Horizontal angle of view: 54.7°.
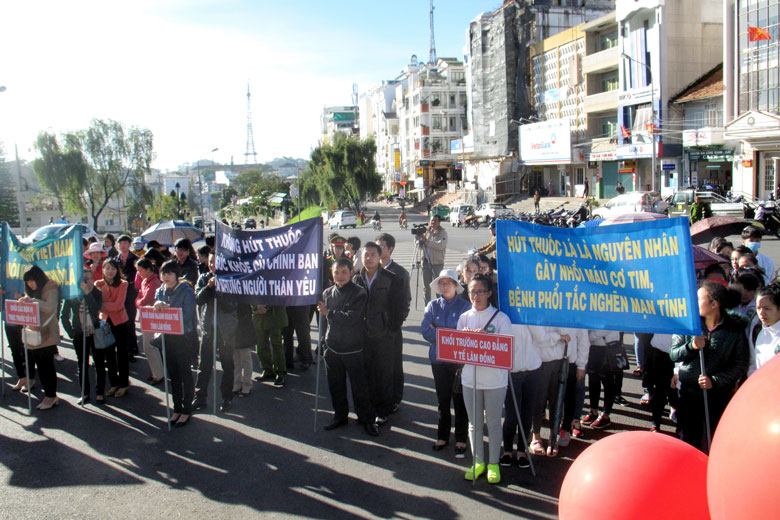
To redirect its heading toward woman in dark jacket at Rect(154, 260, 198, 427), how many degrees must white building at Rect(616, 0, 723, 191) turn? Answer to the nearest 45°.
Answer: approximately 45° to its left

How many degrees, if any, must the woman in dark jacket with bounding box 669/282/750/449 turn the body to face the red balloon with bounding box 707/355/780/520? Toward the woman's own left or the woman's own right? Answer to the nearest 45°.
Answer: approximately 45° to the woman's own left

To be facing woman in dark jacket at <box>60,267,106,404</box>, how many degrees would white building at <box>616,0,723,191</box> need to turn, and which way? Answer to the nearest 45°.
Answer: approximately 45° to its left

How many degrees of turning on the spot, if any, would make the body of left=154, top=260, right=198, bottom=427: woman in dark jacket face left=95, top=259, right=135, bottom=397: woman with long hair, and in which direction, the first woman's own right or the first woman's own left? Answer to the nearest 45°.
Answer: approximately 90° to the first woman's own right

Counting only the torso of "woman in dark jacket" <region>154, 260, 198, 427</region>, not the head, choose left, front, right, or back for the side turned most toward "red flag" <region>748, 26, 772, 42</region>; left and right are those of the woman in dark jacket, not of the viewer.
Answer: back

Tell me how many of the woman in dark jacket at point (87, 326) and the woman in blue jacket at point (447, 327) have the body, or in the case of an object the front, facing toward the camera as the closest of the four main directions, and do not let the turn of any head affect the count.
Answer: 2

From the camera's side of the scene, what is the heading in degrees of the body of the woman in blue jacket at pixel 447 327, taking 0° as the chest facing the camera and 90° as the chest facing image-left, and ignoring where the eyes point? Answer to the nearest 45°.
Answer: approximately 0°

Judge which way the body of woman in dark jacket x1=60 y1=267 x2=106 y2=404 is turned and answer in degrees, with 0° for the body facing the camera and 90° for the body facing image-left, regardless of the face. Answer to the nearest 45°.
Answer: approximately 0°

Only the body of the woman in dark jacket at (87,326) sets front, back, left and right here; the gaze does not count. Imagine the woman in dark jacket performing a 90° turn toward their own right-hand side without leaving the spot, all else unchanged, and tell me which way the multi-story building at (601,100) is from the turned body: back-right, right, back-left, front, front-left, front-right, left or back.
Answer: back-right

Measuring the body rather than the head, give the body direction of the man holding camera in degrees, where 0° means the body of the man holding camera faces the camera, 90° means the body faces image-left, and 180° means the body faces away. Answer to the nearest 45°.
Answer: approximately 45°

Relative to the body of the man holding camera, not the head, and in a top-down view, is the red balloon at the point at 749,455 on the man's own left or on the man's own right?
on the man's own left

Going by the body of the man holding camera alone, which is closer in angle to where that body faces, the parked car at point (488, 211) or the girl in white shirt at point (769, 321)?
the girl in white shirt
